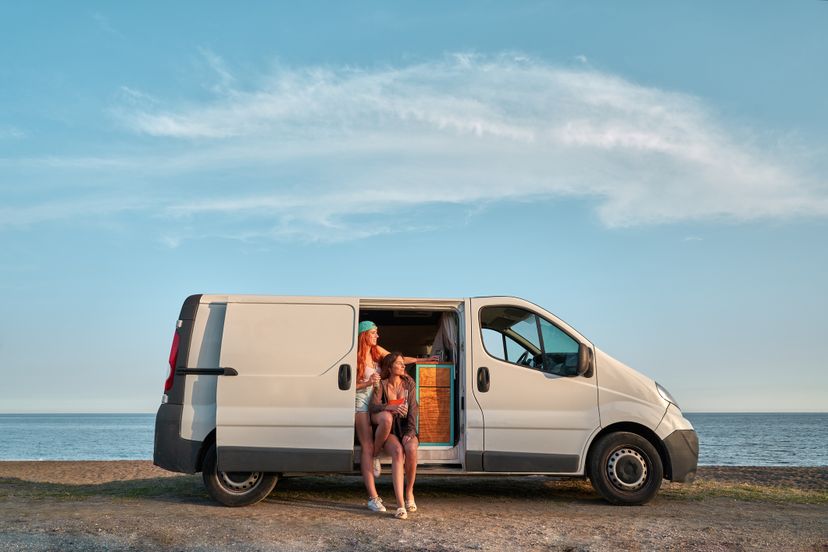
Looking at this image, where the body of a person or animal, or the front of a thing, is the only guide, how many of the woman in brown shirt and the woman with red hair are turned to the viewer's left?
0

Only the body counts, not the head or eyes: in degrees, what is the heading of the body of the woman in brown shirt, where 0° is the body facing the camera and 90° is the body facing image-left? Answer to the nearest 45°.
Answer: approximately 0°

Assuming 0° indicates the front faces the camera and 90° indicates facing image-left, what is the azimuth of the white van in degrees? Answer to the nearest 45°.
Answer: approximately 270°
